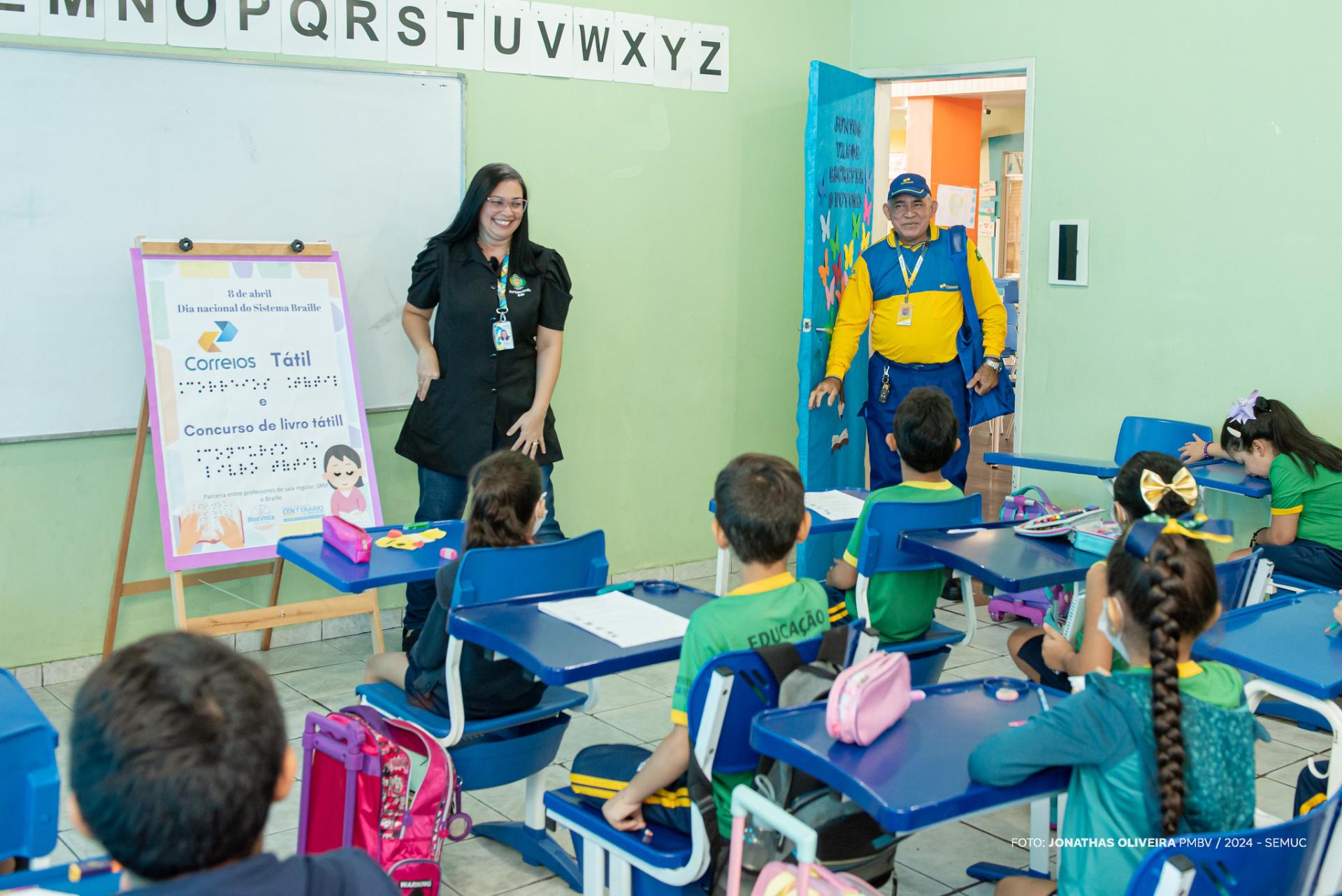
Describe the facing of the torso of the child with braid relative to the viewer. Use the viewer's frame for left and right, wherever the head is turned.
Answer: facing away from the viewer and to the left of the viewer

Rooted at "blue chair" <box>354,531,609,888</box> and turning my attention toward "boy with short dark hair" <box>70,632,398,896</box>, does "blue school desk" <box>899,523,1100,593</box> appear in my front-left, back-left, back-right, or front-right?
back-left

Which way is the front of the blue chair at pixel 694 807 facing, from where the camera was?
facing away from the viewer and to the left of the viewer

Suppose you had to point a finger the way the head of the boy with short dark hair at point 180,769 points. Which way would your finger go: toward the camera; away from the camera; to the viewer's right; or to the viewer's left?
away from the camera

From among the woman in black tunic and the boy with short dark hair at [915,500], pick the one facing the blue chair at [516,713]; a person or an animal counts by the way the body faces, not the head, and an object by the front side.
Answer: the woman in black tunic

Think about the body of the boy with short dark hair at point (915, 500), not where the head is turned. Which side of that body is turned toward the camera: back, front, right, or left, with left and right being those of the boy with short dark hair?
back

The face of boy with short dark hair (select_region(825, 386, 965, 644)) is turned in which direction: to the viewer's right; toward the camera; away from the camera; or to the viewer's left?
away from the camera

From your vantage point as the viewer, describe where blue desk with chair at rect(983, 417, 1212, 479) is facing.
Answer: facing to the left of the viewer

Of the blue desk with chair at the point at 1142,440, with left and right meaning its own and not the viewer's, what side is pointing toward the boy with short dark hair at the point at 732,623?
left
